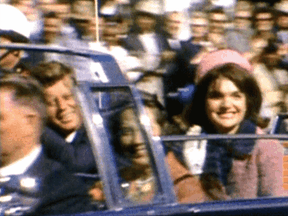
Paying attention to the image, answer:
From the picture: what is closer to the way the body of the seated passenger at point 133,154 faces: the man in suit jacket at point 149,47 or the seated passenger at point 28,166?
the seated passenger

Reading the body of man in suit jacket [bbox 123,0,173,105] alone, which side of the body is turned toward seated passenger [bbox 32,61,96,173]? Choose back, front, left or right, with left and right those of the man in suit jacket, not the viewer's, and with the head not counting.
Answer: front

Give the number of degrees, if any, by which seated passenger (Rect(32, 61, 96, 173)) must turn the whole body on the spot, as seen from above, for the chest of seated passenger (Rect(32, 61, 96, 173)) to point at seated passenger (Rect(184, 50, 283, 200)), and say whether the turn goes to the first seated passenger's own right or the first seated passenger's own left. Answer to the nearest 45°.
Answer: approximately 135° to the first seated passenger's own left

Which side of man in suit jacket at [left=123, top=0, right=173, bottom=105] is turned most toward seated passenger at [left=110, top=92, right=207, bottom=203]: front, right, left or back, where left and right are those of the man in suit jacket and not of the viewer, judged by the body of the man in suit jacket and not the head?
front

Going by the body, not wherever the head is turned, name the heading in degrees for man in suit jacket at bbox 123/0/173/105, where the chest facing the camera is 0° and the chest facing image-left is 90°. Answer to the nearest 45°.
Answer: approximately 0°

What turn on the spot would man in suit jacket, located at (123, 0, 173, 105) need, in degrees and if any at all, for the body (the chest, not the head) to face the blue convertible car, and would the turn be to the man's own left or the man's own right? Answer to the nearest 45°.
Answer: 0° — they already face it

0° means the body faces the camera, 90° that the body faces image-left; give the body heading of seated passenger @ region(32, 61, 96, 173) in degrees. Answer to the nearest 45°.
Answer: approximately 0°
